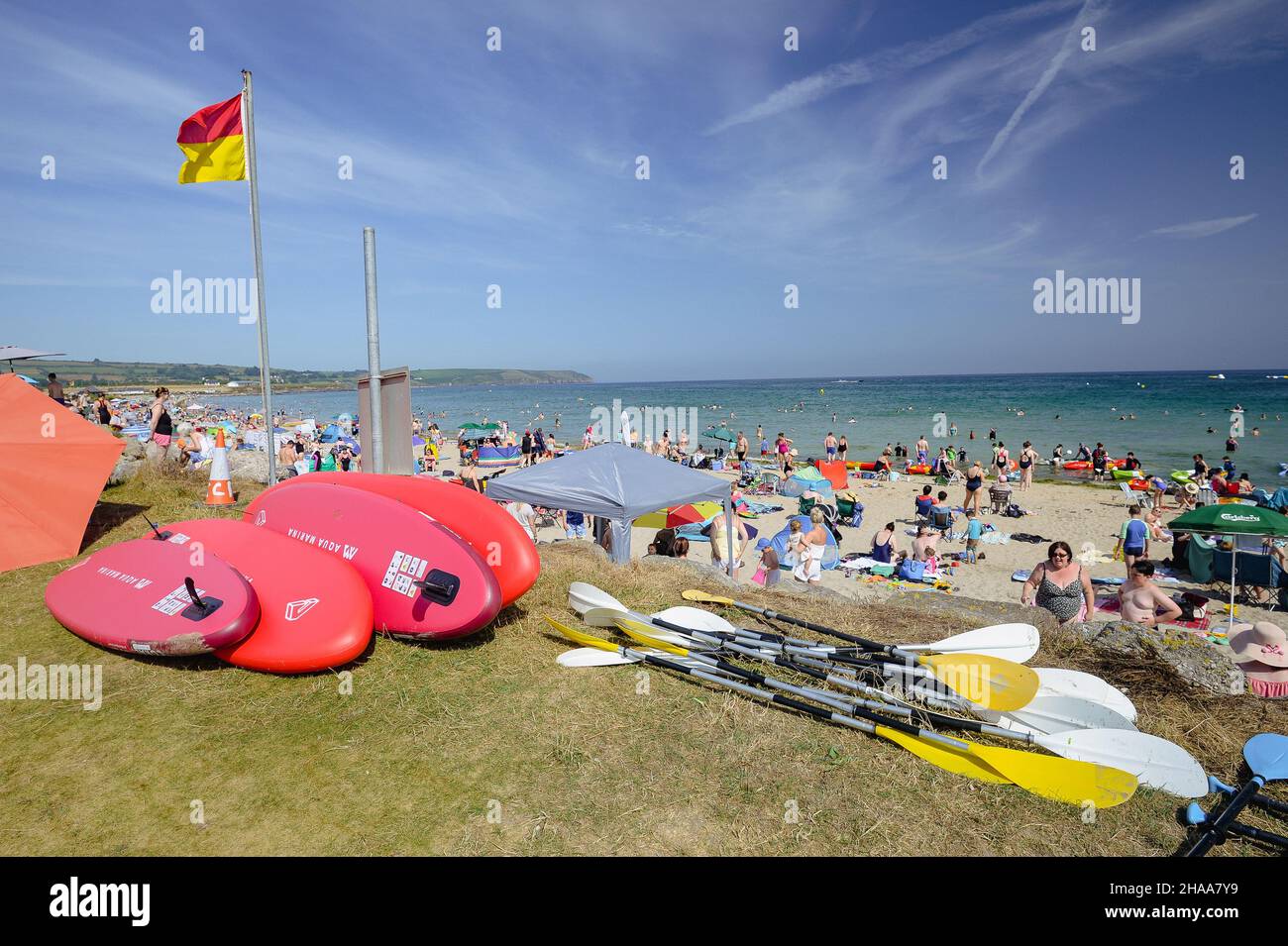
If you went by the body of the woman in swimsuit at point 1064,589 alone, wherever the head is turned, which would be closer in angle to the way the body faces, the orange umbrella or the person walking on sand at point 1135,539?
the orange umbrella

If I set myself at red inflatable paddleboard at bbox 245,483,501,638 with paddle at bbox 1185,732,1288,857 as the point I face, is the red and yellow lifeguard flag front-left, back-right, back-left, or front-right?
back-left

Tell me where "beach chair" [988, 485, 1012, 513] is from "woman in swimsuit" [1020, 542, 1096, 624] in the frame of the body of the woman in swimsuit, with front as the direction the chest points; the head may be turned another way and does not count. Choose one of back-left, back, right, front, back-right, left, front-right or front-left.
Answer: back

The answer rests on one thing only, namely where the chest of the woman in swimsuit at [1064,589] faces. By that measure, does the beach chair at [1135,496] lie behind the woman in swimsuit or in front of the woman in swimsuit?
behind

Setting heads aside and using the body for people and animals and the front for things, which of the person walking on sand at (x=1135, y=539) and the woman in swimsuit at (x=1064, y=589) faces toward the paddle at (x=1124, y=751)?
the woman in swimsuit

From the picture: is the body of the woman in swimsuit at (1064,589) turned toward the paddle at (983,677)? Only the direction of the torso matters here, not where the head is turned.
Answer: yes
